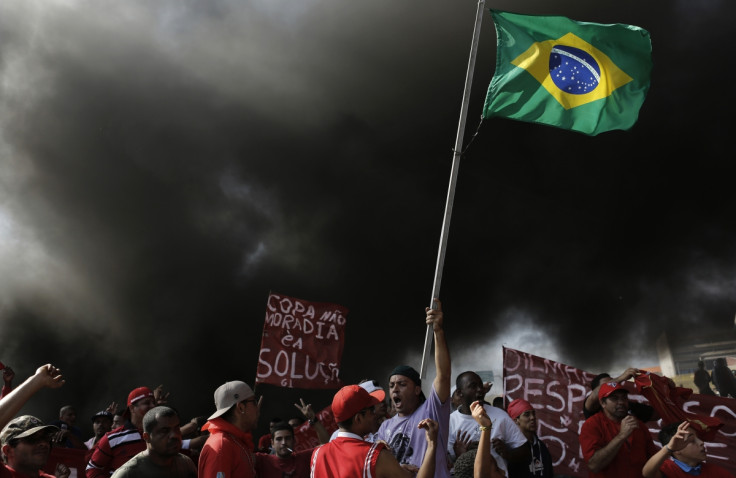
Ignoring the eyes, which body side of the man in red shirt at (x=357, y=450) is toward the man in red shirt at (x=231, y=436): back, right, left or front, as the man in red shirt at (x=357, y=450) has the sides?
left

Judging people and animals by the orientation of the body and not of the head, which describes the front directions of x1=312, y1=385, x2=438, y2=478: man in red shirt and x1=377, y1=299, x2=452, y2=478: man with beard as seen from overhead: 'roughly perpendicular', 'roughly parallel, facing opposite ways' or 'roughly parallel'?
roughly parallel, facing opposite ways

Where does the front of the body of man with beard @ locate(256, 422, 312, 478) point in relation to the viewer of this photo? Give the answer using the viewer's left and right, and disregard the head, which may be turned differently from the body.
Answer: facing the viewer

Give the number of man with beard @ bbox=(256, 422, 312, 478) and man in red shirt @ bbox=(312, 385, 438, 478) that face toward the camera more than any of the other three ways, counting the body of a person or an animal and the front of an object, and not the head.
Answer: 1

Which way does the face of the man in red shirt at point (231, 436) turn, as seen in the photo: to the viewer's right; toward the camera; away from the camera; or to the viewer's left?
to the viewer's right

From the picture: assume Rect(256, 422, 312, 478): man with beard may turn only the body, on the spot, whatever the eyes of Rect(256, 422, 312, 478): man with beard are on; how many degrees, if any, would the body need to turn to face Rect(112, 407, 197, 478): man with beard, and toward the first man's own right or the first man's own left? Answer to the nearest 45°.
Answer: approximately 45° to the first man's own right

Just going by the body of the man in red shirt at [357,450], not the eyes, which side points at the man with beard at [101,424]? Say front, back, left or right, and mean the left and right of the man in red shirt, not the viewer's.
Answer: left

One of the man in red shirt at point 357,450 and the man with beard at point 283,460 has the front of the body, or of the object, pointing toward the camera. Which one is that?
the man with beard

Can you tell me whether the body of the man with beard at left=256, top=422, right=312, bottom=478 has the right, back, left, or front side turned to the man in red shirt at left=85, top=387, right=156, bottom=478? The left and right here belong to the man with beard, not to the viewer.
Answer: right

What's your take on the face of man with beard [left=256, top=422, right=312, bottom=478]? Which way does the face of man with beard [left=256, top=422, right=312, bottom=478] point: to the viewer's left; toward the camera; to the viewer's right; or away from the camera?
toward the camera

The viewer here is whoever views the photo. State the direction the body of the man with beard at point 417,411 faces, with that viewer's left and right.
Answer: facing the viewer and to the left of the viewer
